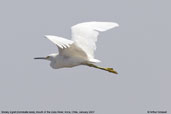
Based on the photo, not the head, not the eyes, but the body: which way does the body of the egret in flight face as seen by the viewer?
to the viewer's left
